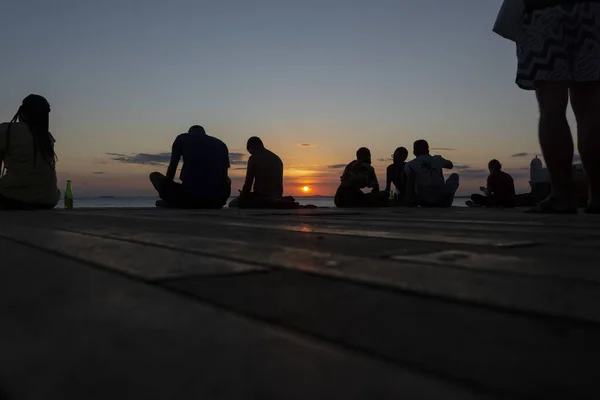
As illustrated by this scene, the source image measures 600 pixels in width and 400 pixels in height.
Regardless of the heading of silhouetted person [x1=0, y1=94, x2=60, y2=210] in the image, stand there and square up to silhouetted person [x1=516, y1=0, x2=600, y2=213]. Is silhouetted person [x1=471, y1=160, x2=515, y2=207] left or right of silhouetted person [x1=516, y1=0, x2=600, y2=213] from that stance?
left

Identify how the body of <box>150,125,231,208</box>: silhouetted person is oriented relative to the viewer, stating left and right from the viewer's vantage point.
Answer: facing away from the viewer and to the left of the viewer

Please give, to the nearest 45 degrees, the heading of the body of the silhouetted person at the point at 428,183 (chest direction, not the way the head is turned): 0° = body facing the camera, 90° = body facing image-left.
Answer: approximately 225°

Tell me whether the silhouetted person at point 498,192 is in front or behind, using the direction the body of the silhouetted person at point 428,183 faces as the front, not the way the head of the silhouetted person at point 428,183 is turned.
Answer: in front

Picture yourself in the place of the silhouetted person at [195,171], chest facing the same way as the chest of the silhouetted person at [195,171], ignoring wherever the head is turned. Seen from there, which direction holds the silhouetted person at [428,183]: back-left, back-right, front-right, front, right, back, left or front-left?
back-right

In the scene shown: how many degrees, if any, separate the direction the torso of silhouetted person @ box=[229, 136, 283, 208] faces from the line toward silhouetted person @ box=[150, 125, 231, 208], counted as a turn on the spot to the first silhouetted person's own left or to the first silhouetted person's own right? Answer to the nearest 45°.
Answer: approximately 45° to the first silhouetted person's own left

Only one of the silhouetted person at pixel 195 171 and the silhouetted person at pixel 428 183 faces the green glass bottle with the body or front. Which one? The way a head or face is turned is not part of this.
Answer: the silhouetted person at pixel 195 171

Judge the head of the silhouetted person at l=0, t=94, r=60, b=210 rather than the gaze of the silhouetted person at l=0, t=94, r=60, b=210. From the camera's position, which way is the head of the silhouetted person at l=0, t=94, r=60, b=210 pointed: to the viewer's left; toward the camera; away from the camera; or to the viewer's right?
away from the camera
